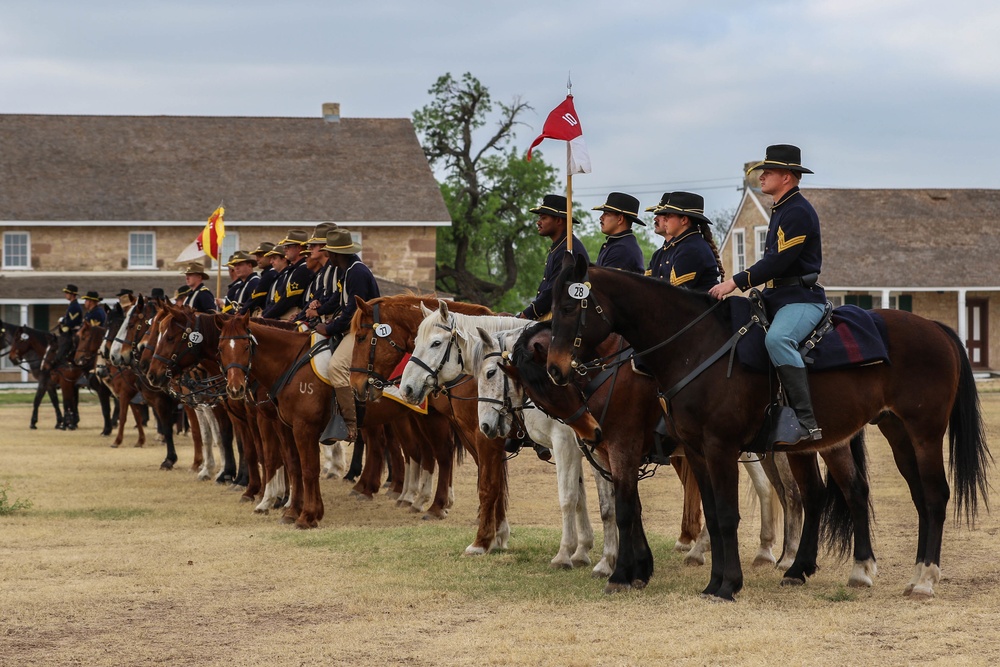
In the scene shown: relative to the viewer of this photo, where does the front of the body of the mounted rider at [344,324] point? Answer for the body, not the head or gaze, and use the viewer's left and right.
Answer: facing to the left of the viewer

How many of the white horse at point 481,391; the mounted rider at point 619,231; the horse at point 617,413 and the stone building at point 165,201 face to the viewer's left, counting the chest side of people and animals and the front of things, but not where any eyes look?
3

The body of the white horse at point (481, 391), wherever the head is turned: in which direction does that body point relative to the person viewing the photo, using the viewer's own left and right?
facing to the left of the viewer

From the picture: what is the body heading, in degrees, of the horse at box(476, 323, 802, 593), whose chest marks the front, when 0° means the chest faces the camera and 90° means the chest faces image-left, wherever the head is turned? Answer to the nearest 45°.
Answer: approximately 90°

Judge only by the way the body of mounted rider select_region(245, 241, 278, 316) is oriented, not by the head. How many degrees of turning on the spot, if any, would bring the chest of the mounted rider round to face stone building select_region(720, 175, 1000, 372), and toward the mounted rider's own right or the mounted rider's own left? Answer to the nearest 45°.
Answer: approximately 135° to the mounted rider's own right

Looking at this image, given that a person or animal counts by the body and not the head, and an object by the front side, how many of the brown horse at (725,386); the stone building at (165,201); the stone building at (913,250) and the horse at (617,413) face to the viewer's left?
2

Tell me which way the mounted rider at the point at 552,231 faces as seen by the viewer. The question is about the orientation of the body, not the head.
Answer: to the viewer's left

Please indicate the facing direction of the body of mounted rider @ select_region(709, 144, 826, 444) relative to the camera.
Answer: to the viewer's left

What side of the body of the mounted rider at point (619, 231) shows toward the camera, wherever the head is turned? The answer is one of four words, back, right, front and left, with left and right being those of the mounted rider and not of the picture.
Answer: left
